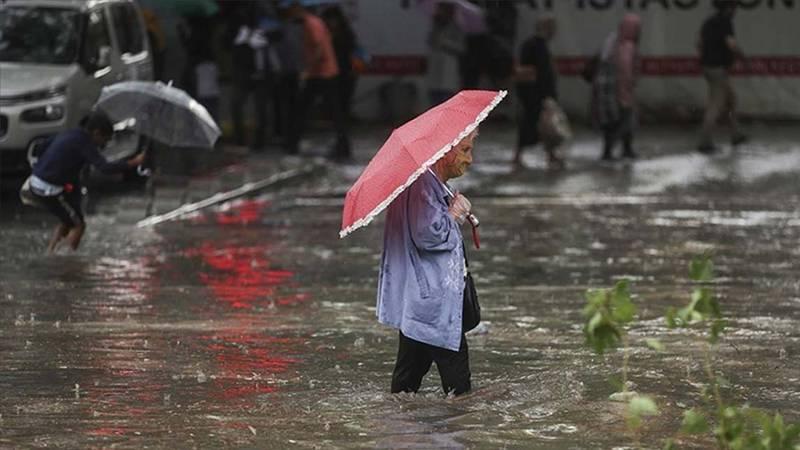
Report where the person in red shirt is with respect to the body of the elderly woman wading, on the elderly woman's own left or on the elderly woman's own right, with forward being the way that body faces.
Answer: on the elderly woman's own left

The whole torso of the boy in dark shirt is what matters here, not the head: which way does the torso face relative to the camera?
to the viewer's right

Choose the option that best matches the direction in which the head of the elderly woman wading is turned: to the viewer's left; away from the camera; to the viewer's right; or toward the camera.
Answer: to the viewer's right

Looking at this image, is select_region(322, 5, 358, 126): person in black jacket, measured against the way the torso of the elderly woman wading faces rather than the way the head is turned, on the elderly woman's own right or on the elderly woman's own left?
on the elderly woman's own left

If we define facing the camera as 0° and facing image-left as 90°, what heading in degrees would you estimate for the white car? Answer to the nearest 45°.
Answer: approximately 45°

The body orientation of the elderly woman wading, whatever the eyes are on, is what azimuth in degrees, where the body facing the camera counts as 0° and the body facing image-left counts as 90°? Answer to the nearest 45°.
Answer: approximately 270°
